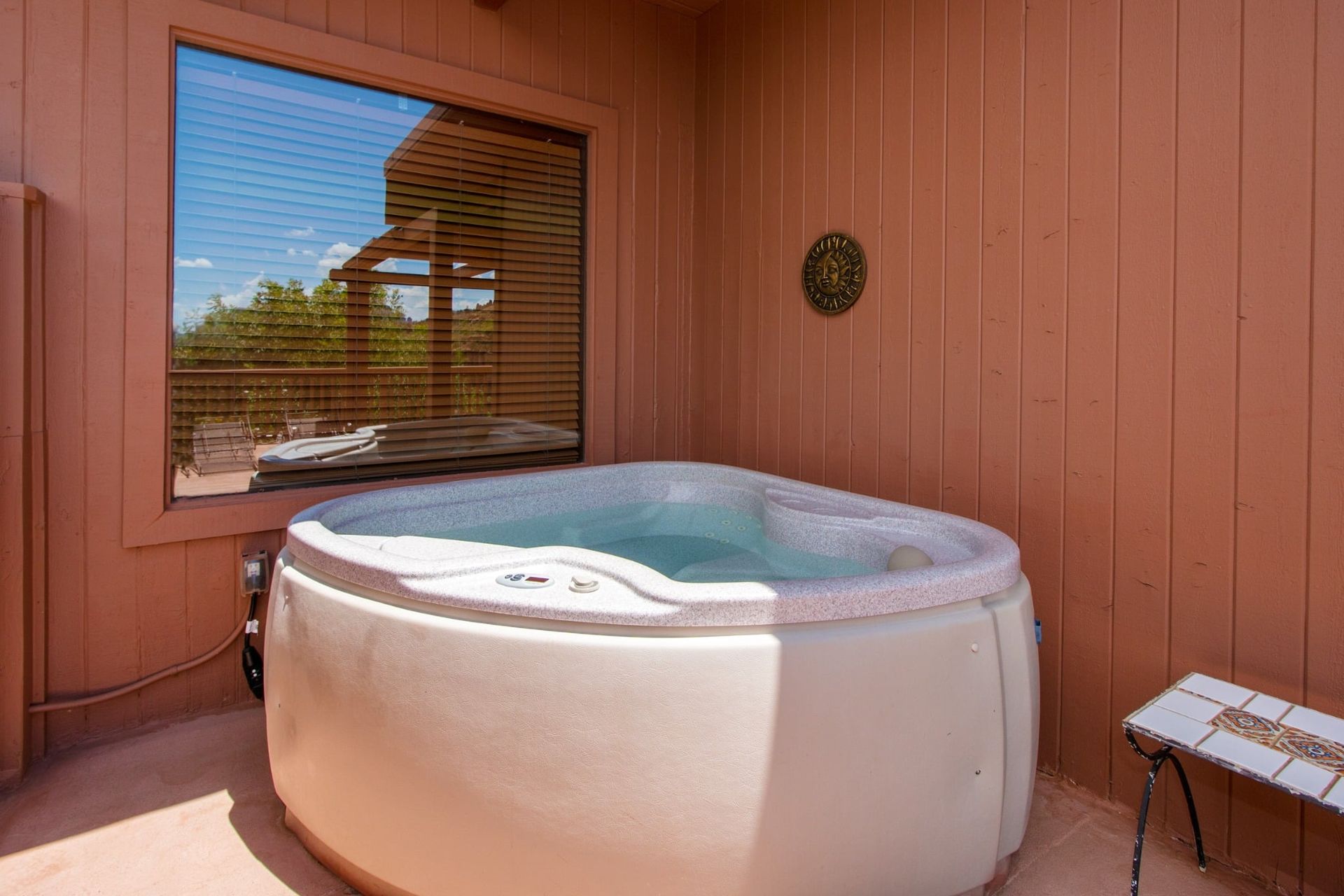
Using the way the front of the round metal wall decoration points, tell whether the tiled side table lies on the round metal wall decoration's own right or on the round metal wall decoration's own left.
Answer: on the round metal wall decoration's own left

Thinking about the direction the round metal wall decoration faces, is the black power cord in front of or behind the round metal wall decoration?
in front

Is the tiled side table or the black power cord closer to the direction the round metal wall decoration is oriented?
the black power cord

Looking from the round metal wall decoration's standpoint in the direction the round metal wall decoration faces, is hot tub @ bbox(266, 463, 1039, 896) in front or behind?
in front

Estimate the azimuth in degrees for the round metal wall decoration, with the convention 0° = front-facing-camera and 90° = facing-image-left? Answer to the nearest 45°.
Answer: approximately 45°
